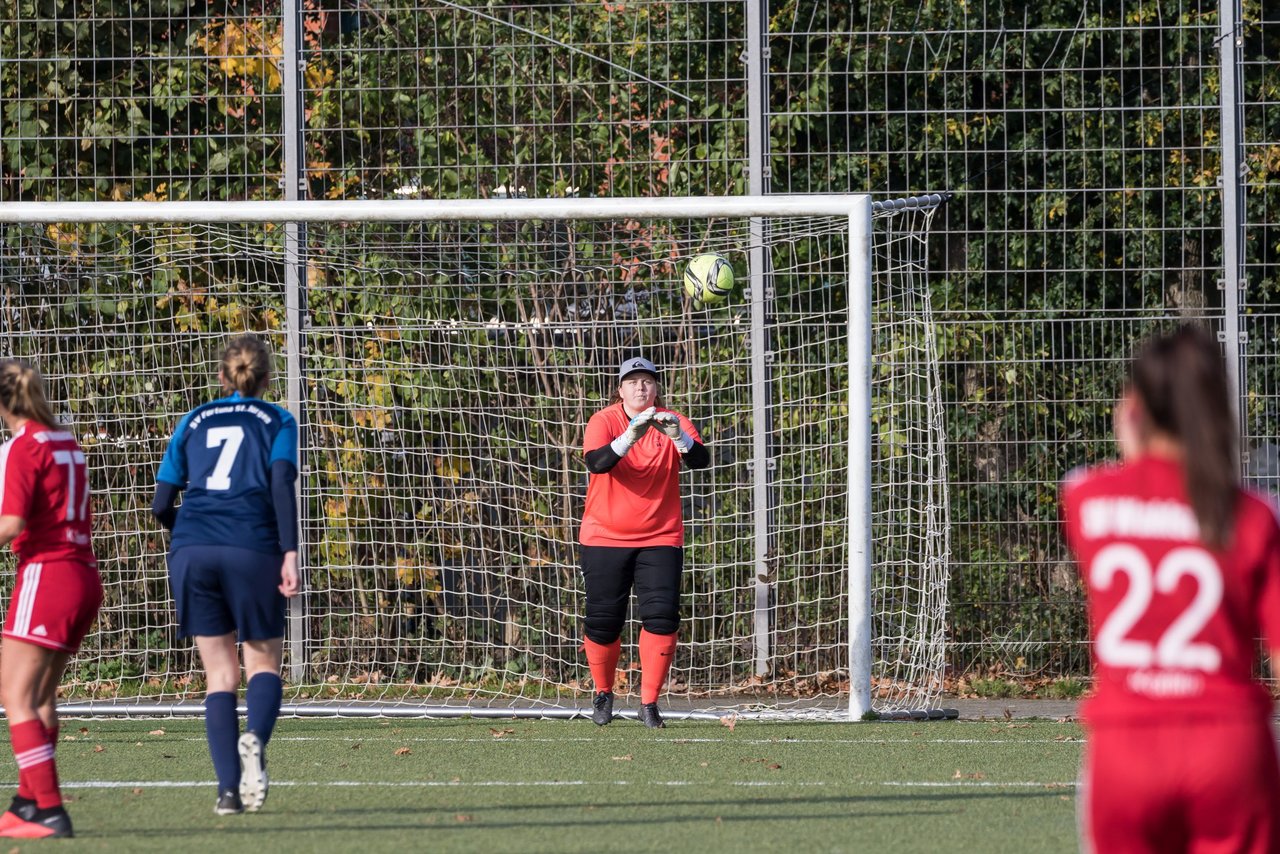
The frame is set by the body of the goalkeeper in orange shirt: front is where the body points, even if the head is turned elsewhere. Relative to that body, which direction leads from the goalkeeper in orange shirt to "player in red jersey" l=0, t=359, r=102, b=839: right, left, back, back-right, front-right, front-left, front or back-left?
front-right

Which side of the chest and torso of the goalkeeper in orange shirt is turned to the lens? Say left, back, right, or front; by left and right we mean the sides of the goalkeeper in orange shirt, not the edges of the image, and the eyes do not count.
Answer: front

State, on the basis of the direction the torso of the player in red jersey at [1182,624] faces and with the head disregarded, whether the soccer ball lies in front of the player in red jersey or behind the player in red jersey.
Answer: in front

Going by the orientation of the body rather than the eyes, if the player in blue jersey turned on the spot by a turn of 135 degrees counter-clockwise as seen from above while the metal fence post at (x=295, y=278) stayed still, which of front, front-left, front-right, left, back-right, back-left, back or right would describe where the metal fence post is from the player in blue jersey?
back-right

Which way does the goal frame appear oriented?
toward the camera

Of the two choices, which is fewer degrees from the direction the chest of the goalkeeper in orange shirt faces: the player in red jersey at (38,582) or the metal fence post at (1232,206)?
the player in red jersey

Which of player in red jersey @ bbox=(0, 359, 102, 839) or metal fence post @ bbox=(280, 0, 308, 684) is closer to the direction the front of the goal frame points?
the player in red jersey

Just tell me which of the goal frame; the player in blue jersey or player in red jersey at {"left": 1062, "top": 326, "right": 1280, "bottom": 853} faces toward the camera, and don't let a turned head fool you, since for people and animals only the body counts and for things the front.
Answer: the goal frame

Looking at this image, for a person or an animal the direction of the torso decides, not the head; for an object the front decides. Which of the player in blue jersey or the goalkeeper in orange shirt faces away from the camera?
the player in blue jersey

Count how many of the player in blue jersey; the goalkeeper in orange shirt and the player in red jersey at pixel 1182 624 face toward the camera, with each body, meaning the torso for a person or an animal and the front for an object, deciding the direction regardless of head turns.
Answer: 1

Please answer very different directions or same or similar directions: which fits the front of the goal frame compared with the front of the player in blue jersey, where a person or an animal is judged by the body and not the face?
very different directions

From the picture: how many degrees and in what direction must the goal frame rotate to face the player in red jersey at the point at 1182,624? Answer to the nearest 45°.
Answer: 0° — it already faces them

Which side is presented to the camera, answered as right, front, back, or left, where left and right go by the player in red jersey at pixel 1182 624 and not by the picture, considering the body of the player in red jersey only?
back

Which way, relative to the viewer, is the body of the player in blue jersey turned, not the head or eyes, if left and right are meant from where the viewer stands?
facing away from the viewer
